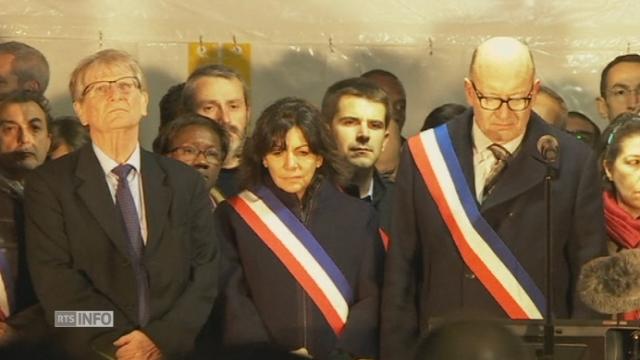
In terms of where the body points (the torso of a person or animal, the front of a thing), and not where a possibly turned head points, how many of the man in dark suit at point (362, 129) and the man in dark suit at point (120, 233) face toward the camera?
2

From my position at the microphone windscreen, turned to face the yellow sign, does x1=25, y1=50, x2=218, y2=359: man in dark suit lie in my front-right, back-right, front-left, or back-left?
front-left

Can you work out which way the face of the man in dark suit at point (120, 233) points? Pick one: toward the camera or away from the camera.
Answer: toward the camera

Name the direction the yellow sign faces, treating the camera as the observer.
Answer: facing the viewer

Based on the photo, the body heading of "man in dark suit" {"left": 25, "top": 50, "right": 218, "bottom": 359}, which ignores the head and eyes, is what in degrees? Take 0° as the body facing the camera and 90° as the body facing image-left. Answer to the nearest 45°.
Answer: approximately 0°

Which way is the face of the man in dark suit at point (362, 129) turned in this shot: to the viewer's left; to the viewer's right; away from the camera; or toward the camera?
toward the camera

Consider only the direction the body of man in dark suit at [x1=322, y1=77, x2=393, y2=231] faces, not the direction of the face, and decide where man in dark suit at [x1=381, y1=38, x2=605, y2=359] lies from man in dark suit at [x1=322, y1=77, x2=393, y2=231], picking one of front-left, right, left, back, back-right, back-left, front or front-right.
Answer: front-left

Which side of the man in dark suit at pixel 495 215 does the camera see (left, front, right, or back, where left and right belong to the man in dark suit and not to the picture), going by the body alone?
front

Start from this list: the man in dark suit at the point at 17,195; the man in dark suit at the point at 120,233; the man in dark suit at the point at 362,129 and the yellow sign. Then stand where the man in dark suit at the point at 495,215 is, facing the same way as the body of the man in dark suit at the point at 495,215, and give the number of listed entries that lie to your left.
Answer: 0

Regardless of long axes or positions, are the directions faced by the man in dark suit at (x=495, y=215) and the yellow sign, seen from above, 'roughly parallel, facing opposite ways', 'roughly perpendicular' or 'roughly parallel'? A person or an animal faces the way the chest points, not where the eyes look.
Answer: roughly parallel

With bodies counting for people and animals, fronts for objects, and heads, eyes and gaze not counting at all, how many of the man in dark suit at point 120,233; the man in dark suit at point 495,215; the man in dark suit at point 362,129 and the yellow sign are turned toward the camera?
4

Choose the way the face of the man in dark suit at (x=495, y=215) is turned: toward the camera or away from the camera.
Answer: toward the camera

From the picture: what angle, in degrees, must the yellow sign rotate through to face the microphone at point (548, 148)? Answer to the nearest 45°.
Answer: approximately 45° to its left

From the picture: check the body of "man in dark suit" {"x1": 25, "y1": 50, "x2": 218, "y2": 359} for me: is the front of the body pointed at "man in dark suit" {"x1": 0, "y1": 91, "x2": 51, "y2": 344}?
no

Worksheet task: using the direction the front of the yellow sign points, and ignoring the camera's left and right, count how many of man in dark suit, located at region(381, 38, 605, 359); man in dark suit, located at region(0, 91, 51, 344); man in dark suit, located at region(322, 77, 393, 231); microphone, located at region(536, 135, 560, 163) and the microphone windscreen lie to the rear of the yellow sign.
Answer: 0
